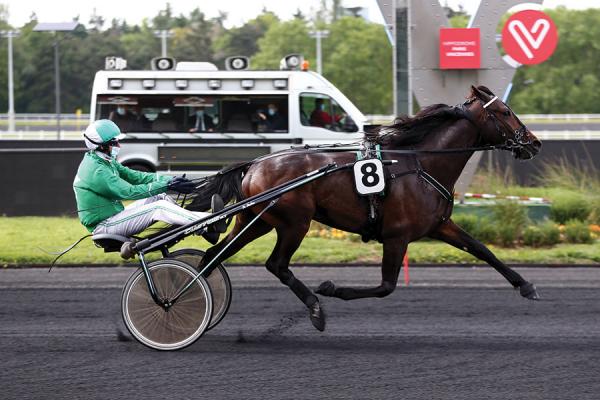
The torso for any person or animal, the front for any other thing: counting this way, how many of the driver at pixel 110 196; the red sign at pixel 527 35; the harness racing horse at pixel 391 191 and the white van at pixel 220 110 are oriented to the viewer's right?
3

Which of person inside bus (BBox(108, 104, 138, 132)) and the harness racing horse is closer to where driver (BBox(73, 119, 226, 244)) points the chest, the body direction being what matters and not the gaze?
the harness racing horse

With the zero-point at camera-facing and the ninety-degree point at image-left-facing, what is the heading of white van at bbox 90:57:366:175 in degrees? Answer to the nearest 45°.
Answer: approximately 270°

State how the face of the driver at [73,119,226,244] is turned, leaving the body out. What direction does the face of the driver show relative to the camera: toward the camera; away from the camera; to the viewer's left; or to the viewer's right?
to the viewer's right

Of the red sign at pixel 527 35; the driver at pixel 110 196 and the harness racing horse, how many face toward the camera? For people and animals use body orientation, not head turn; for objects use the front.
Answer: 1

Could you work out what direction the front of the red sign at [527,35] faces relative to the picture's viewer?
facing the viewer

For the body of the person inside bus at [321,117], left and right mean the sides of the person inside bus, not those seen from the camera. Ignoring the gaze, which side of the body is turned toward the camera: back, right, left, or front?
right

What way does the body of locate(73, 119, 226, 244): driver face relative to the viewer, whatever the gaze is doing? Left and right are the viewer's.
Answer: facing to the right of the viewer

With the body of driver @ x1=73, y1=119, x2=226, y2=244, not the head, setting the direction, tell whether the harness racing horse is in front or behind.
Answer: in front

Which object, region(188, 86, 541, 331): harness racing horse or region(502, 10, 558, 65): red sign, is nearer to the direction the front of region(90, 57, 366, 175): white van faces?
the red sign

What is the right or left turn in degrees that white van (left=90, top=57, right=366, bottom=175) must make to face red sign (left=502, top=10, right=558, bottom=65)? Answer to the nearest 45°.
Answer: approximately 45° to its right

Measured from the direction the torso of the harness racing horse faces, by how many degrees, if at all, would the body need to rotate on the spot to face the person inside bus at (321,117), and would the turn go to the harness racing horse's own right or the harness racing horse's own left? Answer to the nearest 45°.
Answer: approximately 90° to the harness racing horse's own left

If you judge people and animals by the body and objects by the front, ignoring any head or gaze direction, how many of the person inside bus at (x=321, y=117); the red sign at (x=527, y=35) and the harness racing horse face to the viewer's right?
2

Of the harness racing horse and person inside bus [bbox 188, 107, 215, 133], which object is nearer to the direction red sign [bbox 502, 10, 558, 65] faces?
the harness racing horse

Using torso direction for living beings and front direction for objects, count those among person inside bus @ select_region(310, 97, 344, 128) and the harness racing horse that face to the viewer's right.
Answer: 2

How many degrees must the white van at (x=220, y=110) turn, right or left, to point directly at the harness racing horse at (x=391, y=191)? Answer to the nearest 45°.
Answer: approximately 90° to its right
